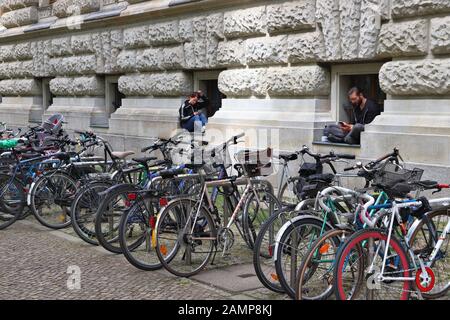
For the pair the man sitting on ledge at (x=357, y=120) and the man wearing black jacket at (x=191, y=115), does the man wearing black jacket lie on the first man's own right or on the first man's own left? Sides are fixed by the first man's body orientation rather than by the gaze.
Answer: on the first man's own right

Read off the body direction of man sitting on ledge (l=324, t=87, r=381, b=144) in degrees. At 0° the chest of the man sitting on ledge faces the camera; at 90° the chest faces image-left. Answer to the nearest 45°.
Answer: approximately 45°
